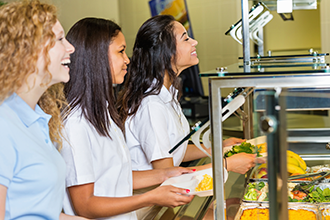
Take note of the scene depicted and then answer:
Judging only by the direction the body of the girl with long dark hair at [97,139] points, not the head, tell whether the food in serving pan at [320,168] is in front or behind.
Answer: in front

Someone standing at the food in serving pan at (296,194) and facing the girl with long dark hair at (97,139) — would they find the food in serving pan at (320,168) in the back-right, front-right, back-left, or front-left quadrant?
back-right

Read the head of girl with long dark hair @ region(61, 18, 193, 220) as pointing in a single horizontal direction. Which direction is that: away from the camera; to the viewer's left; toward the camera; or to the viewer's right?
to the viewer's right

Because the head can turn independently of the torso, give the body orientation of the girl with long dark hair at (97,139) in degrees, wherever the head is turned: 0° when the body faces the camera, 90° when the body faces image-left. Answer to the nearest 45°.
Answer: approximately 270°
